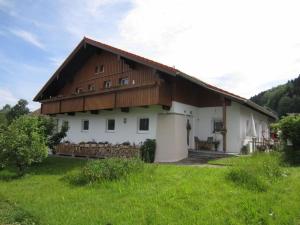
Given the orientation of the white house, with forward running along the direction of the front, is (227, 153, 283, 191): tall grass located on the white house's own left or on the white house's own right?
on the white house's own left

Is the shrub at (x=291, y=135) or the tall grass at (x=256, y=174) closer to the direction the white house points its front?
the tall grass

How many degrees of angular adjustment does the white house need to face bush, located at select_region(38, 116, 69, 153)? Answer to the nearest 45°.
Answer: approximately 45° to its right

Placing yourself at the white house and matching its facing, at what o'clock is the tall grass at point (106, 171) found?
The tall grass is roughly at 11 o'clock from the white house.

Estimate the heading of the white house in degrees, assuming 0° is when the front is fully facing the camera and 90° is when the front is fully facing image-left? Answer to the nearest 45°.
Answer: approximately 45°

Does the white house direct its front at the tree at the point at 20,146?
yes

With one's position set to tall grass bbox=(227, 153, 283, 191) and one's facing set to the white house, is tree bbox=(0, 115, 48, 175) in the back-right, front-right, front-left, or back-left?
front-left

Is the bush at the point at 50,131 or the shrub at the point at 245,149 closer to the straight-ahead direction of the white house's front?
the bush

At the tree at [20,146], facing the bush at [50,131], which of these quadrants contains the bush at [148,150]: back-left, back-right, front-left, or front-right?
front-right
